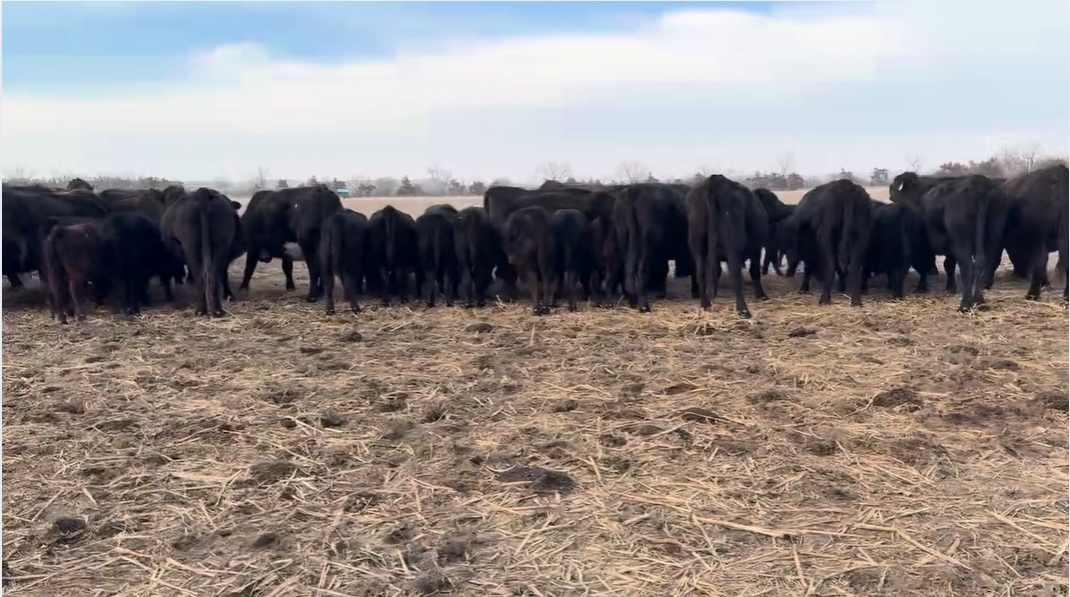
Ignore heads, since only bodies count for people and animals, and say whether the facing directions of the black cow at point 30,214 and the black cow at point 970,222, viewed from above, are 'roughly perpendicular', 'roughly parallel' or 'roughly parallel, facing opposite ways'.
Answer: roughly perpendicular

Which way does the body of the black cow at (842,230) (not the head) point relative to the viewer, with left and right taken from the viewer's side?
facing away from the viewer and to the left of the viewer

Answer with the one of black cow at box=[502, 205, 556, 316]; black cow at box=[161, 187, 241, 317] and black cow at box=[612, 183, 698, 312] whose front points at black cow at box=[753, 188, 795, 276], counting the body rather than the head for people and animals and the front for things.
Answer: black cow at box=[612, 183, 698, 312]

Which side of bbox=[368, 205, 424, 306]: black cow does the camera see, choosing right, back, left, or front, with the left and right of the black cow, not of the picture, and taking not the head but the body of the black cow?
back

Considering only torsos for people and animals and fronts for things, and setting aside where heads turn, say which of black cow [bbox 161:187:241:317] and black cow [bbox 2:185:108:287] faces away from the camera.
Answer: black cow [bbox 161:187:241:317]

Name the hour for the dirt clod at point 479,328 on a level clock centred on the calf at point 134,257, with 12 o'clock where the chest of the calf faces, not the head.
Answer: The dirt clod is roughly at 3 o'clock from the calf.

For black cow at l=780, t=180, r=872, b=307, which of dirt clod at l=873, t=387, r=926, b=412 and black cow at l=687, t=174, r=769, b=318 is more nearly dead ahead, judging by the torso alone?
the black cow

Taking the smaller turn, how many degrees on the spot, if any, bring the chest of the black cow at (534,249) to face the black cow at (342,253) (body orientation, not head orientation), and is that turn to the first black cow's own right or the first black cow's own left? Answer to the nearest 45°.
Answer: approximately 45° to the first black cow's own left

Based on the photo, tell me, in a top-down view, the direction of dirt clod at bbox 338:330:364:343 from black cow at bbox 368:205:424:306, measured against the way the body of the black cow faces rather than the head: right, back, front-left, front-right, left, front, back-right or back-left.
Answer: back

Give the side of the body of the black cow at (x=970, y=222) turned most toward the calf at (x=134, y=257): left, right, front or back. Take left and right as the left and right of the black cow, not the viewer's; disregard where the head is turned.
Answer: left

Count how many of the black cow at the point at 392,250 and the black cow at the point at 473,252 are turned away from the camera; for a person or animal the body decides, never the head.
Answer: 2

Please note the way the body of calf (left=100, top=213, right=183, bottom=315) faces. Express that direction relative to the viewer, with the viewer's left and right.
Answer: facing away from the viewer and to the right of the viewer

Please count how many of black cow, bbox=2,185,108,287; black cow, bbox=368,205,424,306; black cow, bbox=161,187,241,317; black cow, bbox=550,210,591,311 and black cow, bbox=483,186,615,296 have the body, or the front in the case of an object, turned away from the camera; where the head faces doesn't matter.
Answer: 3

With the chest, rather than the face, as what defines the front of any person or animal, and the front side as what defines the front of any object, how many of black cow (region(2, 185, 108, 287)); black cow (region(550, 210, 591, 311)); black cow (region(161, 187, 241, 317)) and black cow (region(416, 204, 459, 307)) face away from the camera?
3
